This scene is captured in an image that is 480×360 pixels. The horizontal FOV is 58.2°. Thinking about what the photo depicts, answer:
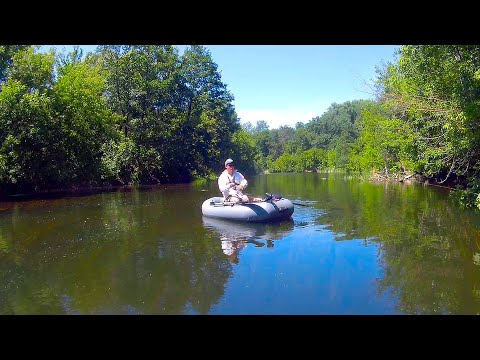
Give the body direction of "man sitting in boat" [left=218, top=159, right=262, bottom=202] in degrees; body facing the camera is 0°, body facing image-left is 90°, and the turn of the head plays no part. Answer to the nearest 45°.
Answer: approximately 315°
